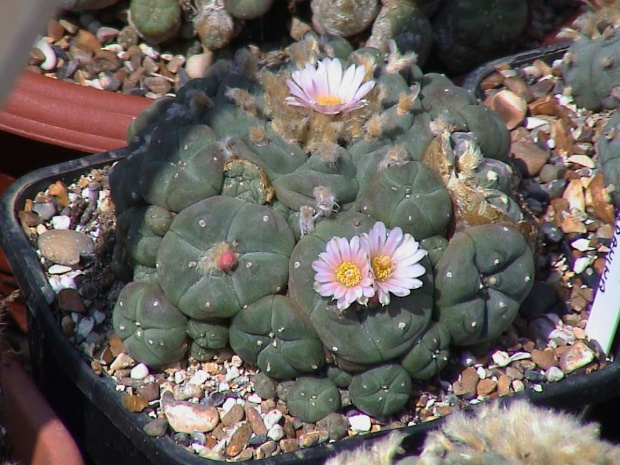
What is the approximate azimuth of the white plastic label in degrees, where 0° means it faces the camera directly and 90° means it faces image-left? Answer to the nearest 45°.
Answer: approximately 0°

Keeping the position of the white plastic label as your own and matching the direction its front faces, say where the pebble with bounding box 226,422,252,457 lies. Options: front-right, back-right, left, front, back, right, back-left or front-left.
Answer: front-right

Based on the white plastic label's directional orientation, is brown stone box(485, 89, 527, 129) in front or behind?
behind

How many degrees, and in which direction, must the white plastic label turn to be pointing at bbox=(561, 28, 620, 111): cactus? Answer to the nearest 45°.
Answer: approximately 180°

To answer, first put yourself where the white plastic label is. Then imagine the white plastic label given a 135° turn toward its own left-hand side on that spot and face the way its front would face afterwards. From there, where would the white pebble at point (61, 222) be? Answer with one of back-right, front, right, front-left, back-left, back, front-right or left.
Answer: back-left

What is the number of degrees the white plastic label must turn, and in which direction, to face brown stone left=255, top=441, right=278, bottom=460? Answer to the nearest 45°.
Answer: approximately 45° to its right

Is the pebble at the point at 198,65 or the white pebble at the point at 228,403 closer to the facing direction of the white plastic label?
the white pebble

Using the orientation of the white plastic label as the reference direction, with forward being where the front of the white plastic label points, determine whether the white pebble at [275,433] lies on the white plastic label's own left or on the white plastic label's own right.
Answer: on the white plastic label's own right

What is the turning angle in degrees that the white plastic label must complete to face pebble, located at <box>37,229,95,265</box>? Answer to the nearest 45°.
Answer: approximately 90° to its right

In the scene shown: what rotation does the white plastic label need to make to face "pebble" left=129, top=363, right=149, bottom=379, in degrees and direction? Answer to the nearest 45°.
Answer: approximately 45° to its right

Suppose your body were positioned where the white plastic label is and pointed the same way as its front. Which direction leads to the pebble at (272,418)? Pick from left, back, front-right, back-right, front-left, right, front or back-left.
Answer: front-right
